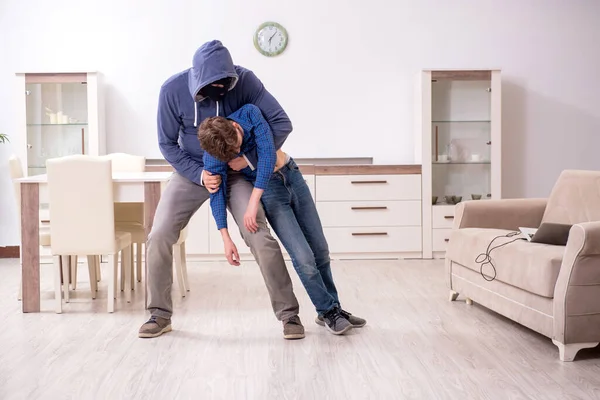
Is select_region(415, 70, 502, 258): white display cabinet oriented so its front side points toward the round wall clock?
no

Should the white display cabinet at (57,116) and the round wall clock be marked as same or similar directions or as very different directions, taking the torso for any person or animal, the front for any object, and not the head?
same or similar directions

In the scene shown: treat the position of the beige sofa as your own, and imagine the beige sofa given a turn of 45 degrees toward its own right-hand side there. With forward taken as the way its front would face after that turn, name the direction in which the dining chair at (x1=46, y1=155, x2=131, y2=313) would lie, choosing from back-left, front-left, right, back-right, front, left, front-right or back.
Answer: front

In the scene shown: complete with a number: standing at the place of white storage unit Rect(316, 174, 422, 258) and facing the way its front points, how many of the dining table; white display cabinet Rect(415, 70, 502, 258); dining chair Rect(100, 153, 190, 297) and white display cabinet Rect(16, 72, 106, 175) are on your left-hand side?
1

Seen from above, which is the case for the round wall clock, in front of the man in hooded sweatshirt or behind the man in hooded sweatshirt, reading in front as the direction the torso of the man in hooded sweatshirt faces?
behind

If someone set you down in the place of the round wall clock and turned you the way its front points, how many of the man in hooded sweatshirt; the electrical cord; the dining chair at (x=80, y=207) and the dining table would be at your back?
0

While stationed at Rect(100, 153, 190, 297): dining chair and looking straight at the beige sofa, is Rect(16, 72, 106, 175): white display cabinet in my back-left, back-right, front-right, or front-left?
back-left

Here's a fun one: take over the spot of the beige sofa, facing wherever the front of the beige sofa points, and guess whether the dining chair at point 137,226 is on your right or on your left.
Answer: on your right

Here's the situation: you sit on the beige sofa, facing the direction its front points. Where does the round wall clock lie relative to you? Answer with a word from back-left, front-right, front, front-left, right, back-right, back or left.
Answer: right

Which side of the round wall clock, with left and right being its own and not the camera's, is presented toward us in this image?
front

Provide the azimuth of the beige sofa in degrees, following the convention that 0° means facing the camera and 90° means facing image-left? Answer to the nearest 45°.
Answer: approximately 45°

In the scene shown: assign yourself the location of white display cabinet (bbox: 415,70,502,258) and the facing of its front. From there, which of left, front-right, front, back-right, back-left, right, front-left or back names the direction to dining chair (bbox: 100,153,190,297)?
front-right

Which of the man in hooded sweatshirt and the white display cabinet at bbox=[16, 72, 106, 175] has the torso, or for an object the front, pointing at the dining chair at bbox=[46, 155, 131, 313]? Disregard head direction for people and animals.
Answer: the white display cabinet

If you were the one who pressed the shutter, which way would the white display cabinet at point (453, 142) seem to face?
facing the viewer

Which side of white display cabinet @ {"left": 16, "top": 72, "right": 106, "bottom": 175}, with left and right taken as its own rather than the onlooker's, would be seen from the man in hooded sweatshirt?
front
